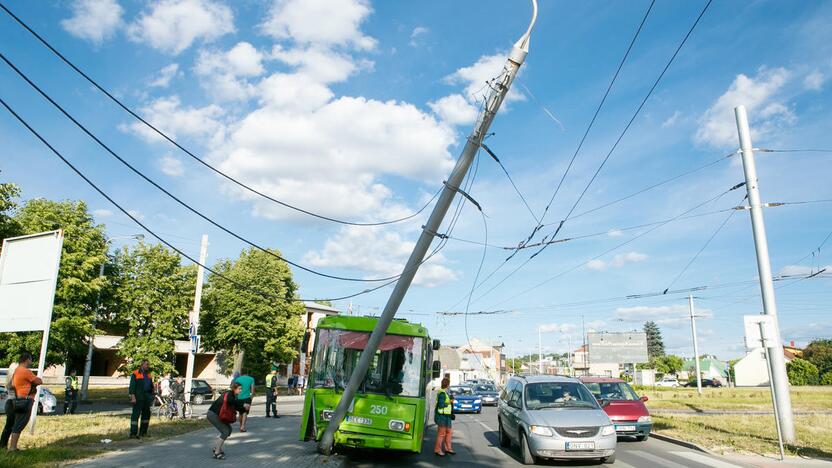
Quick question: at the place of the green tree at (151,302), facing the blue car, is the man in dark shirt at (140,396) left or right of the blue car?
right

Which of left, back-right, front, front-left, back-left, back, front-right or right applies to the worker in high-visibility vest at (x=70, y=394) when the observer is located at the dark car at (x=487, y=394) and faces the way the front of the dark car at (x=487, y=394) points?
front-right

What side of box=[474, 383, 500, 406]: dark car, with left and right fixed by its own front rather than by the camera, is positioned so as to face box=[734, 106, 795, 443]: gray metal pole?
front

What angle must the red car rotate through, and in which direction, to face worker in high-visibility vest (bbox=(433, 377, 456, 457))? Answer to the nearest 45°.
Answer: approximately 90° to its right

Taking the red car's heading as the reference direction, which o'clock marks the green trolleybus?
The green trolleybus is roughly at 3 o'clock from the red car.

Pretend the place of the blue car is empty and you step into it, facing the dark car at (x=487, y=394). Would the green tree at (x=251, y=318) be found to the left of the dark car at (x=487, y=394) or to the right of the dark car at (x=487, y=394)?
left

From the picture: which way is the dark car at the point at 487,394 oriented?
toward the camera

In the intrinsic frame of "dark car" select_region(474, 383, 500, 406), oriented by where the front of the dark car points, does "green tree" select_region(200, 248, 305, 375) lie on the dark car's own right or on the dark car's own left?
on the dark car's own right

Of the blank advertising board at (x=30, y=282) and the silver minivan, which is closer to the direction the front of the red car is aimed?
the silver minivan

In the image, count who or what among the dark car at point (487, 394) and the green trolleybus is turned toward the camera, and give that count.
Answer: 2

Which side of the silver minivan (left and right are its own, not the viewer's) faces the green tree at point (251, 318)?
back

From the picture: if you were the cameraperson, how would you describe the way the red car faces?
facing the viewer and to the right of the viewer

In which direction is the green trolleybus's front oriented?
toward the camera

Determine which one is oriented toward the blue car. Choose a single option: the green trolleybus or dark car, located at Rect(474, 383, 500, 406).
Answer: the dark car
